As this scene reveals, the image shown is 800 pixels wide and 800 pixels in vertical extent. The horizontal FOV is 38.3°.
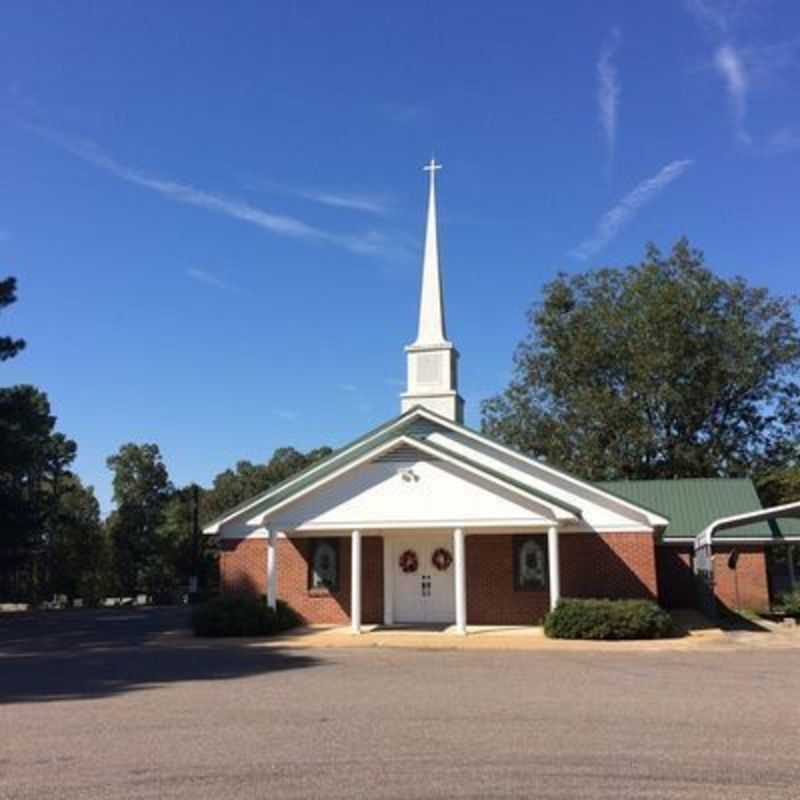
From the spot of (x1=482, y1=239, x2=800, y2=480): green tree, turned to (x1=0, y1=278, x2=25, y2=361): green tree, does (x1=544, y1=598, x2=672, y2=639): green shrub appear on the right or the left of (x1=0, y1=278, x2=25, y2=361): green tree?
left

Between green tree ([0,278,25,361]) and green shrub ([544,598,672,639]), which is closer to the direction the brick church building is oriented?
the green shrub

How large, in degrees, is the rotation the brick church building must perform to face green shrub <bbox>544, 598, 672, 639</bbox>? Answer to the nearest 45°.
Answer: approximately 45° to its left

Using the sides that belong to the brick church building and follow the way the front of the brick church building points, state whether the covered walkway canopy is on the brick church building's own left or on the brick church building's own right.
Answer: on the brick church building's own left

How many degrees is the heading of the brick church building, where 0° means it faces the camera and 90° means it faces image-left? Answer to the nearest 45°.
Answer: approximately 0°

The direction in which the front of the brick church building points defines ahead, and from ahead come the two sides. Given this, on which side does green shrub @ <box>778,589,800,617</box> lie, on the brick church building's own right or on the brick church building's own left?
on the brick church building's own left

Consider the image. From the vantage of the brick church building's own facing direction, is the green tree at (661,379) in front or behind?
behind

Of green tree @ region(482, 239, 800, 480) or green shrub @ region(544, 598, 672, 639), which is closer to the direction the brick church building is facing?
the green shrub

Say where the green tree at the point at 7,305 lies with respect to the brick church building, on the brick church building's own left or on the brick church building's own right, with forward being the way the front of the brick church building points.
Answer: on the brick church building's own right

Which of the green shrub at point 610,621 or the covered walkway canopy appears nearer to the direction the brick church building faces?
the green shrub

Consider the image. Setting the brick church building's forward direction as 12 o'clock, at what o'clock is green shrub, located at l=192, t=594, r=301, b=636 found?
The green shrub is roughly at 2 o'clock from the brick church building.
